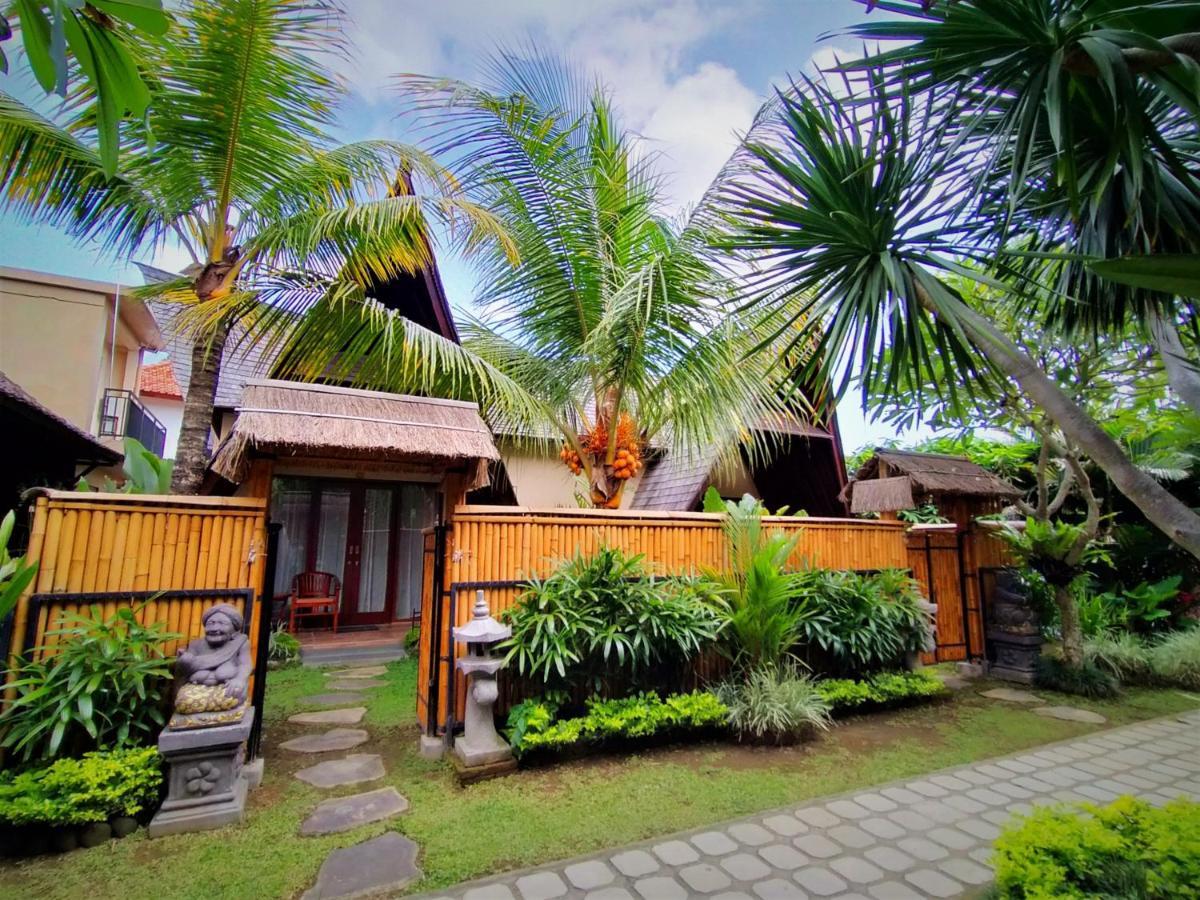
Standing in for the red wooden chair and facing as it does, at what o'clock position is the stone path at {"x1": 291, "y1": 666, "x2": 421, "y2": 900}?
The stone path is roughly at 12 o'clock from the red wooden chair.

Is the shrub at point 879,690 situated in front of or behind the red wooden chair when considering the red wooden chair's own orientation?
in front

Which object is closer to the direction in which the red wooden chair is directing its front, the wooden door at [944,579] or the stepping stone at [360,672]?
the stepping stone

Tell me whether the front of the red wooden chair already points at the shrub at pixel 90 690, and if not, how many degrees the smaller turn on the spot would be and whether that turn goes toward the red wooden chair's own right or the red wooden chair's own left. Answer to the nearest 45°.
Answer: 0° — it already faces it

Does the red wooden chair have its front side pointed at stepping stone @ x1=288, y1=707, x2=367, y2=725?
yes

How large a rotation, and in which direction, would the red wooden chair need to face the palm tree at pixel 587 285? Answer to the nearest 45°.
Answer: approximately 45° to its left

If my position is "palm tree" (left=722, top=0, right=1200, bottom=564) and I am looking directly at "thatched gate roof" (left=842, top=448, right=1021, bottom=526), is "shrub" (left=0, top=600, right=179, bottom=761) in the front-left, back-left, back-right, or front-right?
back-left

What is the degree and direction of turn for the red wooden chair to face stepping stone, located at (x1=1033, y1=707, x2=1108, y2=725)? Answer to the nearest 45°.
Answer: approximately 45° to its left

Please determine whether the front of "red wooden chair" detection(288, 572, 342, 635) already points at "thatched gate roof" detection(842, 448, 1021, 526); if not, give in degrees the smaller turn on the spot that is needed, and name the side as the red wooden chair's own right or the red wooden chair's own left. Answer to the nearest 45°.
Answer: approximately 45° to the red wooden chair's own left

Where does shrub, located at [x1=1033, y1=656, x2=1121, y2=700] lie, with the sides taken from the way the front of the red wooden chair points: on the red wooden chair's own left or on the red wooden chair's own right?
on the red wooden chair's own left

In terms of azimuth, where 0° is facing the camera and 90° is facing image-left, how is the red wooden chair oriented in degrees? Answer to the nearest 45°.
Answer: approximately 0°

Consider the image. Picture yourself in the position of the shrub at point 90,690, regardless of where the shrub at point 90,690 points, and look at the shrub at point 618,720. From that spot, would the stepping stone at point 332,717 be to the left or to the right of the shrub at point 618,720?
left

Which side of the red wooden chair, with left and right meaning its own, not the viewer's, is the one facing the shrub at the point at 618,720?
front

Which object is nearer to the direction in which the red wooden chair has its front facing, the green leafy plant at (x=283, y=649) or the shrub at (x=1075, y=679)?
the green leafy plant

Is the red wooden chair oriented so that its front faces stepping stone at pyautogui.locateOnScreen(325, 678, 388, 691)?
yes
